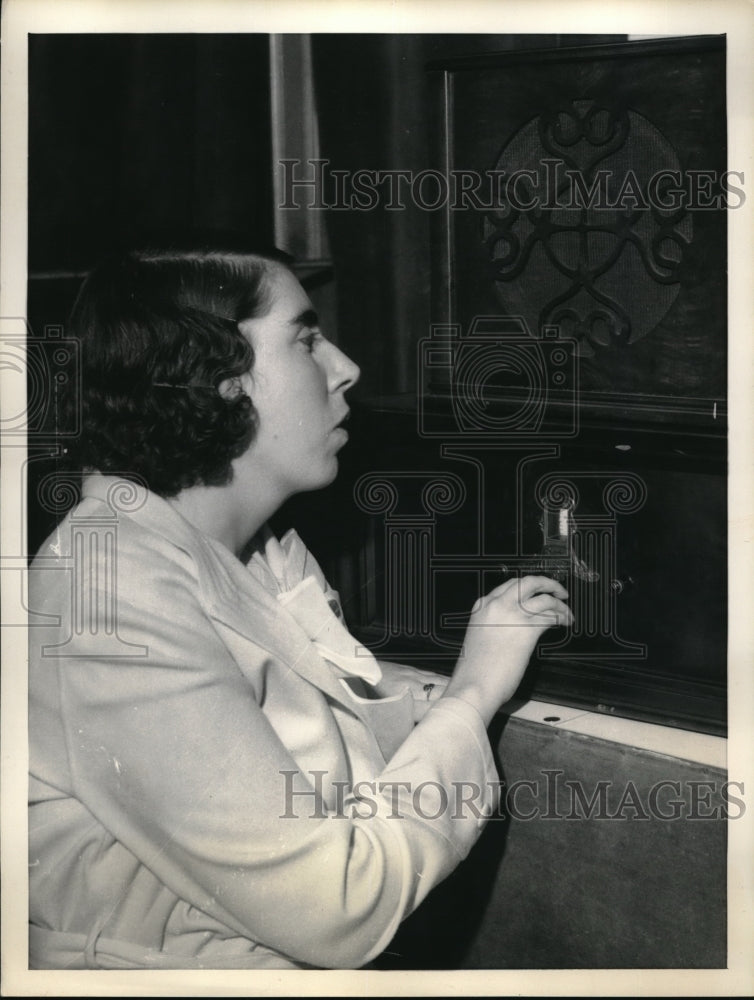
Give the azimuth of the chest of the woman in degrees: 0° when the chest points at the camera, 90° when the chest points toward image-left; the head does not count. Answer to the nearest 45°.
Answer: approximately 270°

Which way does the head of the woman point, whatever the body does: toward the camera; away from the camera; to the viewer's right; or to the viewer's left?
to the viewer's right
